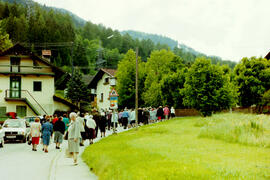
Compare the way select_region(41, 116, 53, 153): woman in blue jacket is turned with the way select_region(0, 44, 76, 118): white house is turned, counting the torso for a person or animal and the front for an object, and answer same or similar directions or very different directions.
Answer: very different directions

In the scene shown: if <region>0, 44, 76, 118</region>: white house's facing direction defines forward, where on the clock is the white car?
The white car is roughly at 12 o'clock from the white house.

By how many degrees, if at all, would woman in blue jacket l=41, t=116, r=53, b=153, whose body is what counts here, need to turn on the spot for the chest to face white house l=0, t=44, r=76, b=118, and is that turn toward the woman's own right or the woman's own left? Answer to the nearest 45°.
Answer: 0° — they already face it

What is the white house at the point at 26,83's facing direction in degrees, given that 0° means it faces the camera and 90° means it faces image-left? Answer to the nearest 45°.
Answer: approximately 0°

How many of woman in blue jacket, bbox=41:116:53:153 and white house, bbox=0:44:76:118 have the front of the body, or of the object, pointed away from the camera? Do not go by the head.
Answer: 1

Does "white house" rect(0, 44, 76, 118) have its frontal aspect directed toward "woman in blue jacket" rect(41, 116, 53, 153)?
yes

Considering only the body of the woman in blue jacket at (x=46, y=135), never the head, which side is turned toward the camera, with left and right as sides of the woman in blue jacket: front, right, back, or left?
back
